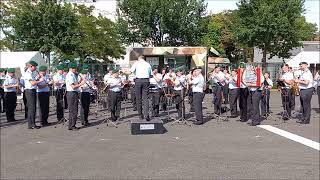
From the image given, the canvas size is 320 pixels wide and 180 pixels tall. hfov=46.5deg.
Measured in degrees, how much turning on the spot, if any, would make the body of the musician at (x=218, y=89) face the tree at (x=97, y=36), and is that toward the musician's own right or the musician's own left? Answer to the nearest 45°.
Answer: approximately 90° to the musician's own right

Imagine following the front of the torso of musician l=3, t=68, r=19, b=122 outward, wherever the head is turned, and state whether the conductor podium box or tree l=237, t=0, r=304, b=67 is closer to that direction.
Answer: the conductor podium box
